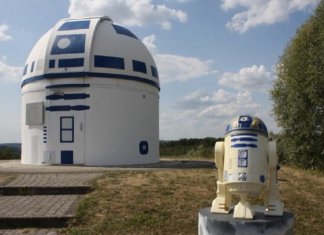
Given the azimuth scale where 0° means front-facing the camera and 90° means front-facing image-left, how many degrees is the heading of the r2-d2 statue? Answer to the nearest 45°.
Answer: approximately 0°

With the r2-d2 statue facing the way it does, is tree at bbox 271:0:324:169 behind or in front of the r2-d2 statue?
behind
